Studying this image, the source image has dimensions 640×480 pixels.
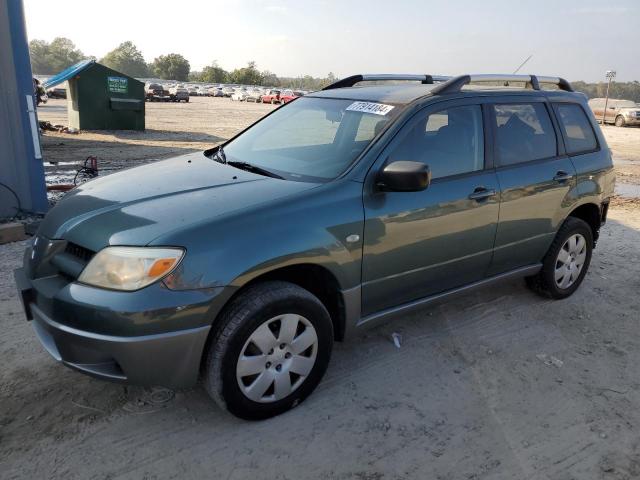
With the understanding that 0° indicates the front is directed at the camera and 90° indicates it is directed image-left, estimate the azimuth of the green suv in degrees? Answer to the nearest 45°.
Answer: approximately 45°

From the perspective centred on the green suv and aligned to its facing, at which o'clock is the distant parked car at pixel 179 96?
The distant parked car is roughly at 4 o'clock from the green suv.

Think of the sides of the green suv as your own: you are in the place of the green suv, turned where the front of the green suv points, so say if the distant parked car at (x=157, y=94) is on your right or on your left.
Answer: on your right

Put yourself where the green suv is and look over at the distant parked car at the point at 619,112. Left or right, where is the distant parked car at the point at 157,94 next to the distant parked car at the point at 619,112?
left

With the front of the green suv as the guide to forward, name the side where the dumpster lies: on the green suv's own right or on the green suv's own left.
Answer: on the green suv's own right

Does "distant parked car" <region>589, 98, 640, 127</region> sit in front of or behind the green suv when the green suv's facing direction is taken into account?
behind
